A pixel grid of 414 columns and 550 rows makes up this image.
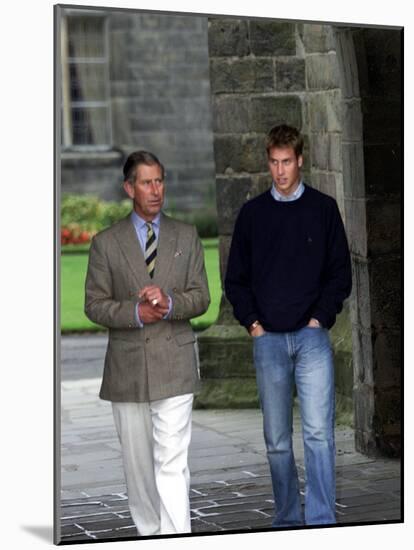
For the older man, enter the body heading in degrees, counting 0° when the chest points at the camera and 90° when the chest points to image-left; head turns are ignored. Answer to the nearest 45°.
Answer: approximately 0°

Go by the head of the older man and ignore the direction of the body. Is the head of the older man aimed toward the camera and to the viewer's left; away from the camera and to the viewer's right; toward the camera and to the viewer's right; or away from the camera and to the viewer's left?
toward the camera and to the viewer's right
